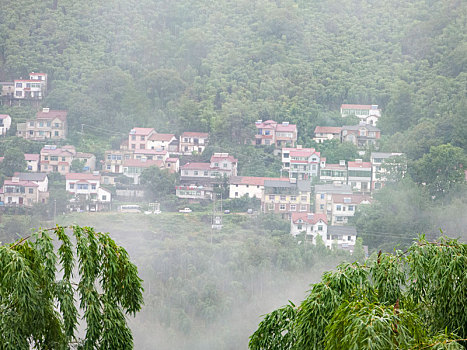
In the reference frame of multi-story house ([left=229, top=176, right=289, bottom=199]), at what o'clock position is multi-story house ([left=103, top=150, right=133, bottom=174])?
multi-story house ([left=103, top=150, right=133, bottom=174]) is roughly at 3 o'clock from multi-story house ([left=229, top=176, right=289, bottom=199]).

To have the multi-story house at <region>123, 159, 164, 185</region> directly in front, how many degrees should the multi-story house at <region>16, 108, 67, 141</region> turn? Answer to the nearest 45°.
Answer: approximately 45° to its left

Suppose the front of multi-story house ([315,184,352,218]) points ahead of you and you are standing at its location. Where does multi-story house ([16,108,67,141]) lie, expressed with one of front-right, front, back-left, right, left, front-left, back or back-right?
right

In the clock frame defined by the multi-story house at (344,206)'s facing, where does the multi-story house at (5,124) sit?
the multi-story house at (5,124) is roughly at 3 o'clock from the multi-story house at (344,206).
